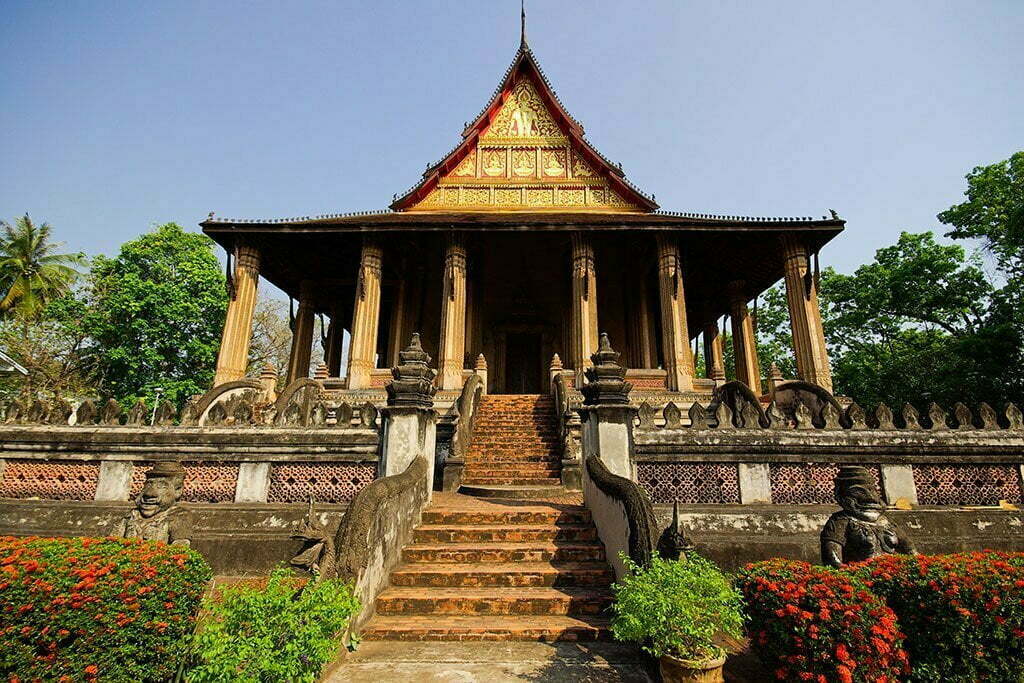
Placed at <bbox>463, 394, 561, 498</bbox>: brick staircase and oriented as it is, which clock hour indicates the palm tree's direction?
The palm tree is roughly at 4 o'clock from the brick staircase.

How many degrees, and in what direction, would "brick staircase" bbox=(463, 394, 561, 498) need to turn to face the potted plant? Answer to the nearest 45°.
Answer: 0° — it already faces it

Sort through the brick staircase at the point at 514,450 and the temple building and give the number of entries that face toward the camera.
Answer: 2

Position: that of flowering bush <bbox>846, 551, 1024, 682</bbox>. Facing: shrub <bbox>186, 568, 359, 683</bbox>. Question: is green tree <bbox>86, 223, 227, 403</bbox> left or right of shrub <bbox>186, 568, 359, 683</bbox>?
right

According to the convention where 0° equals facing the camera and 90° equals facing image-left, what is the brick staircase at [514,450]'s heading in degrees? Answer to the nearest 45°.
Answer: approximately 0°

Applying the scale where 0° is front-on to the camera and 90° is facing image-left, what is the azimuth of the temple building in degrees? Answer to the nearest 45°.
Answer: approximately 0°

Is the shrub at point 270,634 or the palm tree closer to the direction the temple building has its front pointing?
the shrub

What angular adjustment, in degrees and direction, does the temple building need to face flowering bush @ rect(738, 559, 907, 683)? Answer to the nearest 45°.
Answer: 0° — it already faces it

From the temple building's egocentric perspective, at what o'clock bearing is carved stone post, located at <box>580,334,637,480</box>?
The carved stone post is roughly at 12 o'clock from the temple building.

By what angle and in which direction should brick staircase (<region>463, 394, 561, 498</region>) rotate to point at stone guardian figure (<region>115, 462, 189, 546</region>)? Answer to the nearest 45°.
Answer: approximately 45° to its right
